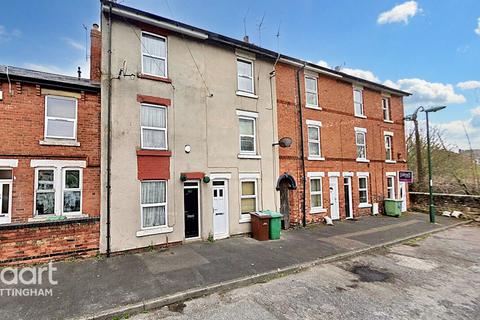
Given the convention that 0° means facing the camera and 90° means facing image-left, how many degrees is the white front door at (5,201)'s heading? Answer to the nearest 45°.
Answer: approximately 0°

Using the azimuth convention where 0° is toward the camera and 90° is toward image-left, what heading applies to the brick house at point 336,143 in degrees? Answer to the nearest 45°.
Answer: approximately 315°

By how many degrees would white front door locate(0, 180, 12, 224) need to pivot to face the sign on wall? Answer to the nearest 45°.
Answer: approximately 90° to its left

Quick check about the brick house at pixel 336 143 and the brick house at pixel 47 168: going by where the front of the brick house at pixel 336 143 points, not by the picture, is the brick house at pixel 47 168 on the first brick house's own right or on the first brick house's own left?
on the first brick house's own right

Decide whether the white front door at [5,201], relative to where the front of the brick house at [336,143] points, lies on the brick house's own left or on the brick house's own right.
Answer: on the brick house's own right

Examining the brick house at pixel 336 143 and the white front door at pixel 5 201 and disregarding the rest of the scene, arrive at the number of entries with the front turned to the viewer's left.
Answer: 0

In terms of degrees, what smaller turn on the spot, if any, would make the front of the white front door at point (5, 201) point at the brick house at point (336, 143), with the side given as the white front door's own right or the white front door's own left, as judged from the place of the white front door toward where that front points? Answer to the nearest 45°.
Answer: approximately 90° to the white front door's own left
